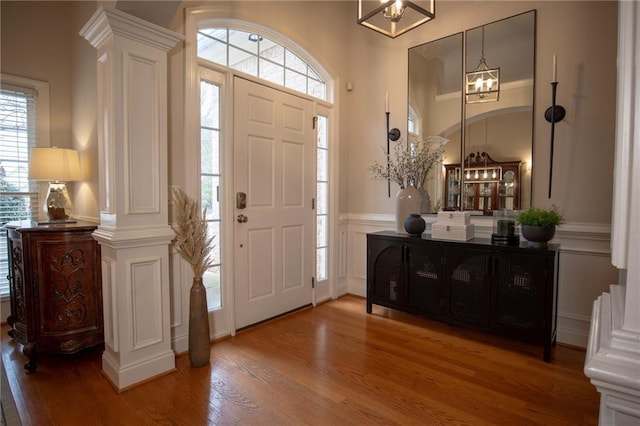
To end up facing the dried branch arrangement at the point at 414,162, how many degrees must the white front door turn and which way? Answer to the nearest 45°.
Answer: approximately 45° to its left

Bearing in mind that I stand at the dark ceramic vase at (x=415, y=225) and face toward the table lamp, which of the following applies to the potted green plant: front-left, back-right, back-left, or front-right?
back-left

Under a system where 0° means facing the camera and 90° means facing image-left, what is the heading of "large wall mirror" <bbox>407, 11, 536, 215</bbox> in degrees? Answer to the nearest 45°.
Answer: approximately 45°

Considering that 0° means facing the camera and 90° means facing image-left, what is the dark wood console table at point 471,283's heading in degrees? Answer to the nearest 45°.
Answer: approximately 45°

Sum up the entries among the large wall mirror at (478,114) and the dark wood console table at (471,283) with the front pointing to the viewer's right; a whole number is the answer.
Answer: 0

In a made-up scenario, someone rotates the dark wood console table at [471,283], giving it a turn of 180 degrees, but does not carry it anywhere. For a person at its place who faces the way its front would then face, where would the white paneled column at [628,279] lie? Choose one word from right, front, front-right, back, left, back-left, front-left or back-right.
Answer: back-right

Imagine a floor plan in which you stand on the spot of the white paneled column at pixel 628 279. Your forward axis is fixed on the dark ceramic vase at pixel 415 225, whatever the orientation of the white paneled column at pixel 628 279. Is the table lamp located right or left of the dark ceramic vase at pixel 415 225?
left

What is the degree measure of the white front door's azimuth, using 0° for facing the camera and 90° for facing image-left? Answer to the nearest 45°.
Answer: approximately 315°

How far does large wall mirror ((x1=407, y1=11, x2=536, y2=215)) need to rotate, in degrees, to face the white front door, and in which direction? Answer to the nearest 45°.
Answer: approximately 45° to its right
